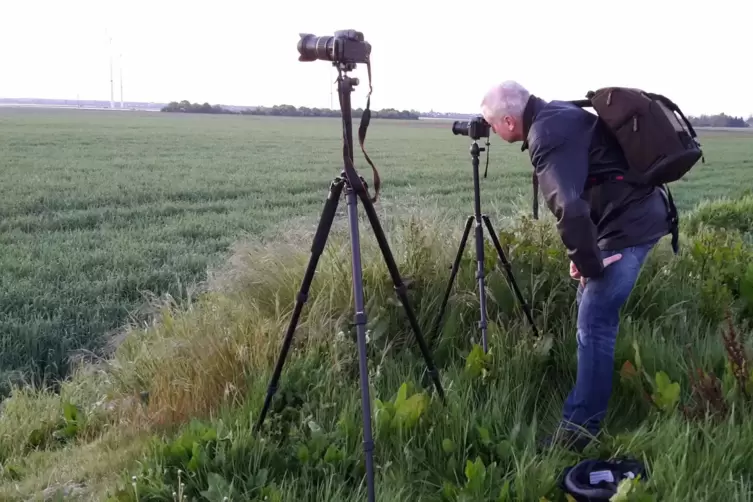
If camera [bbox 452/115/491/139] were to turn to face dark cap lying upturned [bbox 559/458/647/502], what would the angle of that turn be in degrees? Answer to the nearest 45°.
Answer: approximately 90° to its left

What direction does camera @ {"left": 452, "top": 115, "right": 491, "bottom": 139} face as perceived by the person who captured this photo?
facing to the left of the viewer

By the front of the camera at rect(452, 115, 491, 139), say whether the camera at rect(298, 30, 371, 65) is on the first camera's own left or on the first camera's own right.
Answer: on the first camera's own left

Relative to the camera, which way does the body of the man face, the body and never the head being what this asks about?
to the viewer's left
